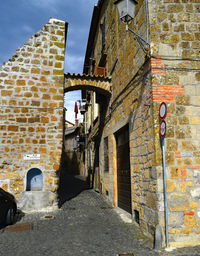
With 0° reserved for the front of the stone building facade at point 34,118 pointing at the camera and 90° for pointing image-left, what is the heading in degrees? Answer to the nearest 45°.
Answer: approximately 0°

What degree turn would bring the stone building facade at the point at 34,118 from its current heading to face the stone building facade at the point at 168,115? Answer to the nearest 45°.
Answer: approximately 45° to its left

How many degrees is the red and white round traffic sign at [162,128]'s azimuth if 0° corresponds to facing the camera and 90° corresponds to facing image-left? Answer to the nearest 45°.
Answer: approximately 45°

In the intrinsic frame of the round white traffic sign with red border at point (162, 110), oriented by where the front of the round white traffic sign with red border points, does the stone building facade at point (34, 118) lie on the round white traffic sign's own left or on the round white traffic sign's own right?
on the round white traffic sign's own right

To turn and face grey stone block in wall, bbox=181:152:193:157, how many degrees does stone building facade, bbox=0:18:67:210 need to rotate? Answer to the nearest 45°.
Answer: approximately 45° to its left
